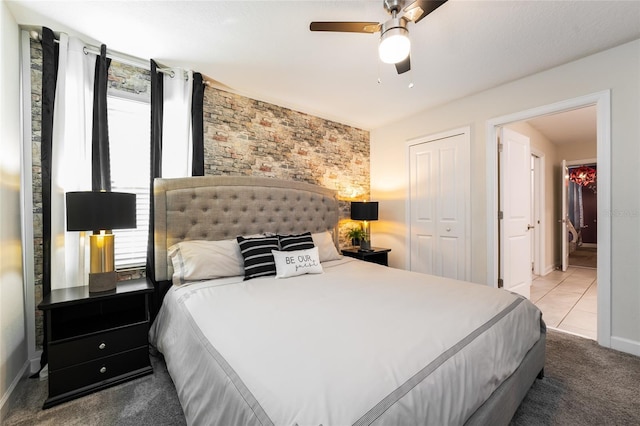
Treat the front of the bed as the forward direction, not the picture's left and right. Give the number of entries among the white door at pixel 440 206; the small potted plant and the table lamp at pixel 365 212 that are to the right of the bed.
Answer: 0

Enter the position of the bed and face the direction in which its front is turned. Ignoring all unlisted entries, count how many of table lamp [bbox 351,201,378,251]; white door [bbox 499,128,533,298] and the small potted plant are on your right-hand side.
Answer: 0

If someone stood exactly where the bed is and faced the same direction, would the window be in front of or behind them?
behind

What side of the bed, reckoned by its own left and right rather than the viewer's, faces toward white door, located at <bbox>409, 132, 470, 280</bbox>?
left

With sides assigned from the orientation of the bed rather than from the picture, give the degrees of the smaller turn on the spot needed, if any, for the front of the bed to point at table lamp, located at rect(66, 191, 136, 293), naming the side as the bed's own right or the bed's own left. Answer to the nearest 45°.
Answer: approximately 135° to the bed's own right

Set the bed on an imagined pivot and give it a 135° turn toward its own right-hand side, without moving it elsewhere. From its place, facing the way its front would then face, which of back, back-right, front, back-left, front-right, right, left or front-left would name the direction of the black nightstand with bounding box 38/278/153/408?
front

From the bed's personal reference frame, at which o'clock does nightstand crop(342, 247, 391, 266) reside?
The nightstand is roughly at 8 o'clock from the bed.

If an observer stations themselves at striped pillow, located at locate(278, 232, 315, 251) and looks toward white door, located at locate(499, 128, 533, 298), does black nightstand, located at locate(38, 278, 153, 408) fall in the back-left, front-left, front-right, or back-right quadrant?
back-right

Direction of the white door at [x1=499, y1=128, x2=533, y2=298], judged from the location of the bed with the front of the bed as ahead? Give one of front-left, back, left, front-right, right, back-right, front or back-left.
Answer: left

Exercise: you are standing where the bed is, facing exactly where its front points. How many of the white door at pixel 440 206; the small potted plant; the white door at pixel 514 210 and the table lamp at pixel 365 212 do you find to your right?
0

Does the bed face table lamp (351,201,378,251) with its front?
no
